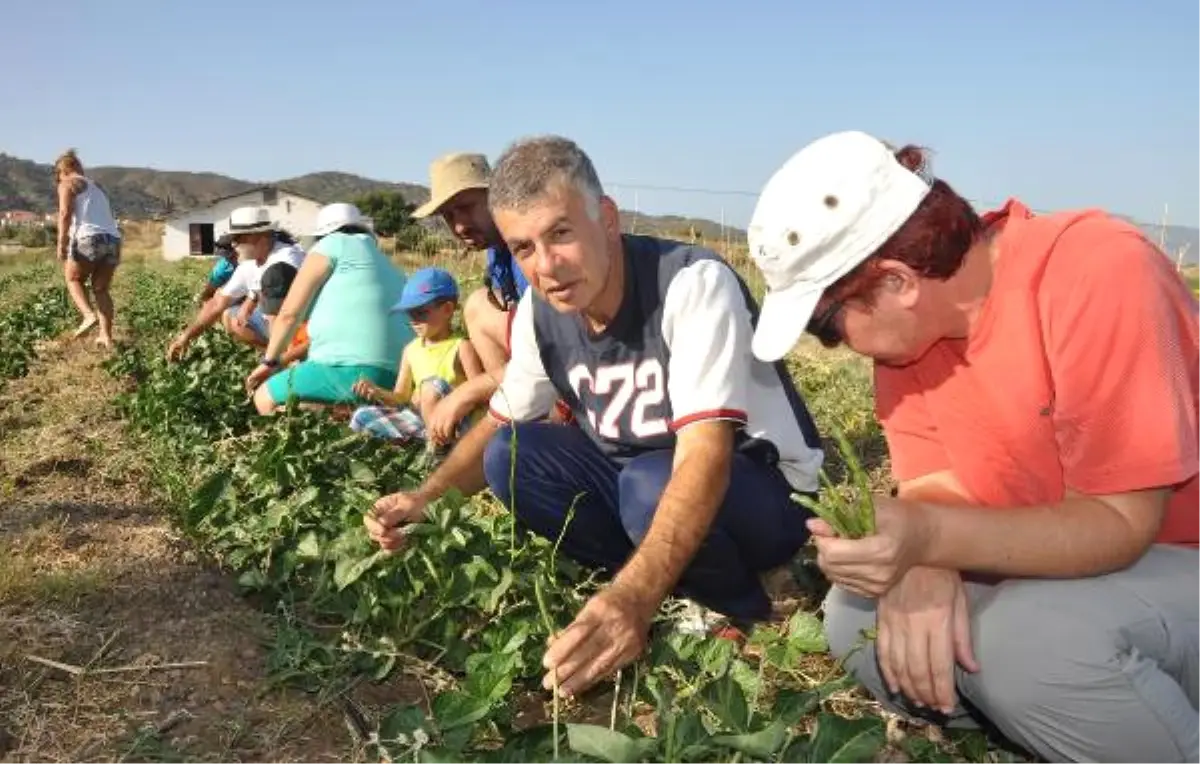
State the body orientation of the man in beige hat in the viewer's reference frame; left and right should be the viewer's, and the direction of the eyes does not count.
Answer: facing the viewer and to the left of the viewer

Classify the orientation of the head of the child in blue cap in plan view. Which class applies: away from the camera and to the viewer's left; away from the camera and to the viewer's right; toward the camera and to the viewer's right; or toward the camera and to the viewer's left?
toward the camera and to the viewer's left

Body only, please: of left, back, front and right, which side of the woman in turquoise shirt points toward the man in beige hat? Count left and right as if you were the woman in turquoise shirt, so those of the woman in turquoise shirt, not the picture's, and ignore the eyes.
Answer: back

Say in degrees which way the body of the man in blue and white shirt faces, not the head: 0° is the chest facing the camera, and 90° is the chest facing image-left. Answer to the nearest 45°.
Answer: approximately 45°

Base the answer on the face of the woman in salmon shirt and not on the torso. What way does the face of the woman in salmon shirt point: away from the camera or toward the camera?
toward the camera

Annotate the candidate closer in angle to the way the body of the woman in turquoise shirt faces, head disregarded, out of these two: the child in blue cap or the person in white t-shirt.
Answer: the person in white t-shirt

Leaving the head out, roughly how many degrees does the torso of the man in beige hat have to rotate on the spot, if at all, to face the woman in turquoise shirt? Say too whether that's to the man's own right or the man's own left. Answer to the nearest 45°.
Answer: approximately 90° to the man's own right

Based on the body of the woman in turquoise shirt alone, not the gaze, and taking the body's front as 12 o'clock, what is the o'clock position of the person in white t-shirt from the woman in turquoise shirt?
The person in white t-shirt is roughly at 1 o'clock from the woman in turquoise shirt.

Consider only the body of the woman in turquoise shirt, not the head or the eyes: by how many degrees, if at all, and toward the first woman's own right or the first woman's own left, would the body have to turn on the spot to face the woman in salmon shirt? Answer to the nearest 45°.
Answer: approximately 135° to the first woman's own left

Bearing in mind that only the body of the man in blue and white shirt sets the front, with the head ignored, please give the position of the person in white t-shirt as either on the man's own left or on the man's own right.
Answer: on the man's own right

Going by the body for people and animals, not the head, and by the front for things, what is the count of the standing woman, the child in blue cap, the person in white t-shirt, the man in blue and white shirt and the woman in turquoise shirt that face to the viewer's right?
0

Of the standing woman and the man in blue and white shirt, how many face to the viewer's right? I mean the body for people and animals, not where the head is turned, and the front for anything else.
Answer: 0

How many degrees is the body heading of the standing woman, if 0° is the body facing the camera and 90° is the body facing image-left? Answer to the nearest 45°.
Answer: approximately 135°

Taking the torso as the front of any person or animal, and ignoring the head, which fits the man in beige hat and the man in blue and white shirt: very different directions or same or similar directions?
same or similar directions
